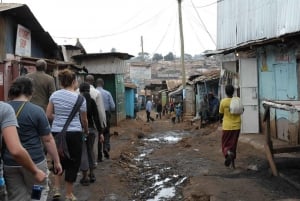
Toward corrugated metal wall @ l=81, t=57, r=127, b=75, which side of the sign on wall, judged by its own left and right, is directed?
left

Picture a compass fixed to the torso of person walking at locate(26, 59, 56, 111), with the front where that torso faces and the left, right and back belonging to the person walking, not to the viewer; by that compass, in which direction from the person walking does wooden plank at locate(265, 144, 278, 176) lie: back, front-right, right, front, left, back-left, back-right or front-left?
right

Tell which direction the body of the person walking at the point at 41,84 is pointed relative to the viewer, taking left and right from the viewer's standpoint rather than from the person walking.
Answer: facing away from the viewer

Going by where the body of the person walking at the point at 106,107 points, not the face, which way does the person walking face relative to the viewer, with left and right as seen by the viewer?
facing away from the viewer

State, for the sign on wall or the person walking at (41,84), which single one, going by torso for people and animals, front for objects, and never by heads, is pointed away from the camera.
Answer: the person walking

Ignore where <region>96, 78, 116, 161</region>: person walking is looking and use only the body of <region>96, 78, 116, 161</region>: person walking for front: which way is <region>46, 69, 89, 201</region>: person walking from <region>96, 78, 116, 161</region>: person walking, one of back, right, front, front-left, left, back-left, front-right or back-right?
back
